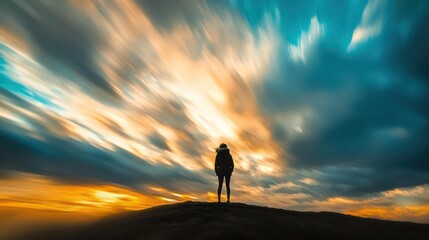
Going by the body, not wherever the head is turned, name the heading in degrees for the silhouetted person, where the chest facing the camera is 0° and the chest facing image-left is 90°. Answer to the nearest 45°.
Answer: approximately 180°
